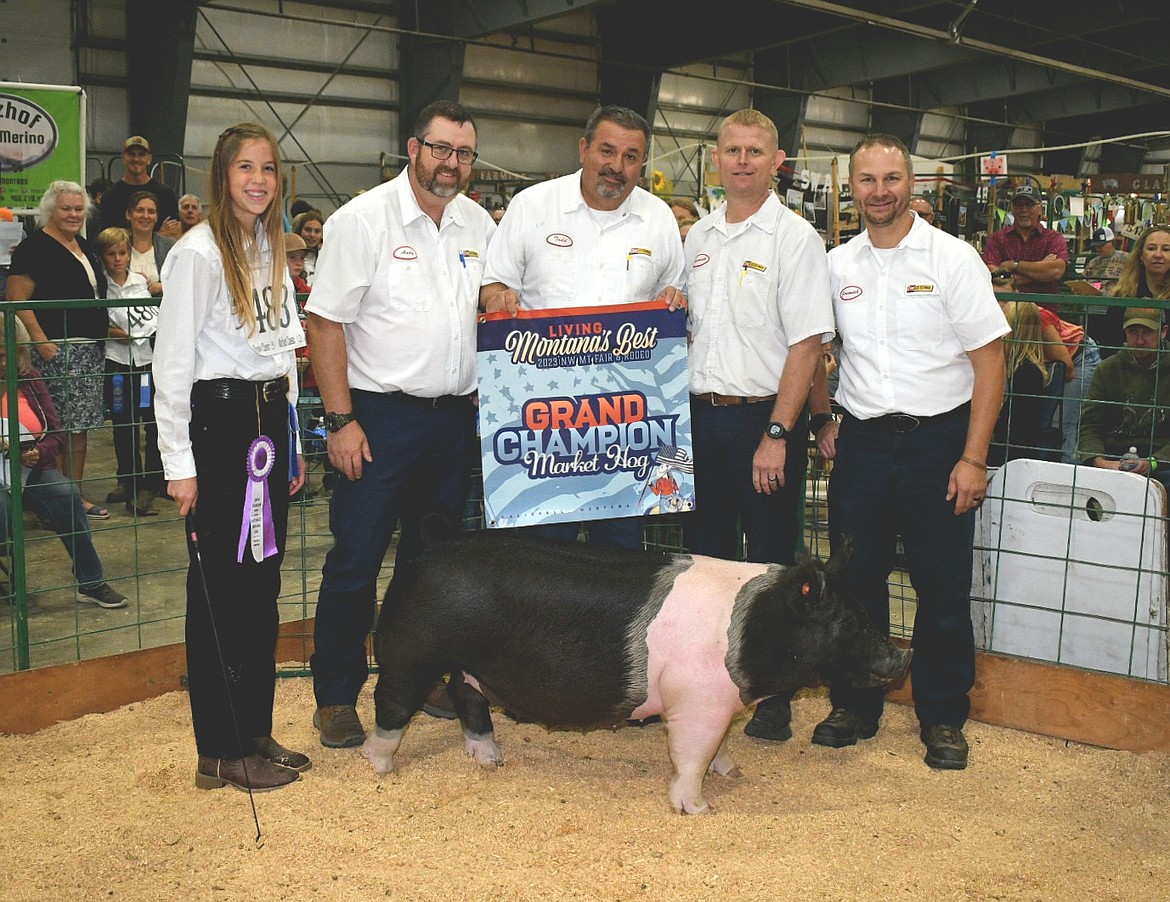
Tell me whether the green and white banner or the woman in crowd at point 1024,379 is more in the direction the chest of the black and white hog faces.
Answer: the woman in crowd

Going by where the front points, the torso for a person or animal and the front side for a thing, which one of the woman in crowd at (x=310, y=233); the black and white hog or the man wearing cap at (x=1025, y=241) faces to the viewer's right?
the black and white hog

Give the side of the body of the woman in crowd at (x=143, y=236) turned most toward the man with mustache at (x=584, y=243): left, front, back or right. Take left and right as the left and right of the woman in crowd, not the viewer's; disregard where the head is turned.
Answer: front

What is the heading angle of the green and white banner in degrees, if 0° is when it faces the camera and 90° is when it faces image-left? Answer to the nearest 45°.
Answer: approximately 0°

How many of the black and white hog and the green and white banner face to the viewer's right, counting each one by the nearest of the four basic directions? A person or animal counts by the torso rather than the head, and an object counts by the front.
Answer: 1

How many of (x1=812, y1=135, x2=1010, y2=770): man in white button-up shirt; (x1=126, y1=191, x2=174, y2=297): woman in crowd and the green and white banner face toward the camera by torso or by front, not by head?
3

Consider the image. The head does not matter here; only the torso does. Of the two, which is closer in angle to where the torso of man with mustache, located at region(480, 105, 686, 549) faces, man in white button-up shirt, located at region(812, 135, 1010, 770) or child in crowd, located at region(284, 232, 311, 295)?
the man in white button-up shirt

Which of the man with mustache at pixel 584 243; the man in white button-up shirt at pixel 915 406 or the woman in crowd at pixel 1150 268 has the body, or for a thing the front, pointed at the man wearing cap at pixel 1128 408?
the woman in crowd

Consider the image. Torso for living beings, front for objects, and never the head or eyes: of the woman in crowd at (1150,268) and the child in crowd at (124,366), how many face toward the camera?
2

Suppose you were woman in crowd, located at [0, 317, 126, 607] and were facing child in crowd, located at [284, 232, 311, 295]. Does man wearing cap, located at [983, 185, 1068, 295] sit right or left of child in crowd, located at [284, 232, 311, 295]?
right
